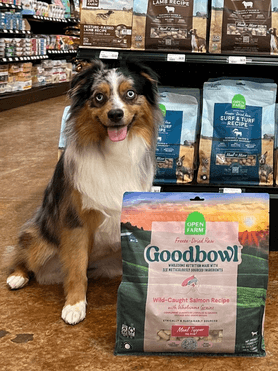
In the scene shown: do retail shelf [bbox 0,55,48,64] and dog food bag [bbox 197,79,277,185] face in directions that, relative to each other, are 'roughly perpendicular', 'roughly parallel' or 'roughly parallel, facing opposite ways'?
roughly perpendicular

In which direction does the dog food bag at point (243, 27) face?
toward the camera

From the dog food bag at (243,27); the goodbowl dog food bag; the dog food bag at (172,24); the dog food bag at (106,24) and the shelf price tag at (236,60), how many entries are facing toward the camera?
5

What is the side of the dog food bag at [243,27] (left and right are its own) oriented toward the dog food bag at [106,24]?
right

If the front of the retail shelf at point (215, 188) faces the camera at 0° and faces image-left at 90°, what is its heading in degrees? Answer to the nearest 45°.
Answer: approximately 0°

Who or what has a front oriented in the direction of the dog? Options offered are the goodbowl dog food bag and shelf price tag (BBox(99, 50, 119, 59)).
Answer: the shelf price tag

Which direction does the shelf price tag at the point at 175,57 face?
toward the camera

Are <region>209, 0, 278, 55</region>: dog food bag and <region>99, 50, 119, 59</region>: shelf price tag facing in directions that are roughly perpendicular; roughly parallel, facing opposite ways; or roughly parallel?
roughly parallel

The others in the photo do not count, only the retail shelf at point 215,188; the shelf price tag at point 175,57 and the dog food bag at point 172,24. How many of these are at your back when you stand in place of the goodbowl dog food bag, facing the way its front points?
3

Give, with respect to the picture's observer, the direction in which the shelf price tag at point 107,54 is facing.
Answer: facing the viewer

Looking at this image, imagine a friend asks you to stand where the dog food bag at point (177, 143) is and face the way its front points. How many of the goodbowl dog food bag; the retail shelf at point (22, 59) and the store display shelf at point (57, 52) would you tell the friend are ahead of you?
1

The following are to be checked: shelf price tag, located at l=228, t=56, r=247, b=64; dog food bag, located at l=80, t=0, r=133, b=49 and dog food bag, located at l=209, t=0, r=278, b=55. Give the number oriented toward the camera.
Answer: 3

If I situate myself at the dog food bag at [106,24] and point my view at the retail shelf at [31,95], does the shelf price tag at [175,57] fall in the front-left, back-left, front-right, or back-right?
back-right

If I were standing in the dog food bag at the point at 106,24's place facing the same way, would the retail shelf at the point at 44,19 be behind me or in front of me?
behind
